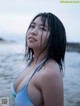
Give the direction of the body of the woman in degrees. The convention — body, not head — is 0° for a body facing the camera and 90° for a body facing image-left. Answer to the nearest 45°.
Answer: approximately 45°
